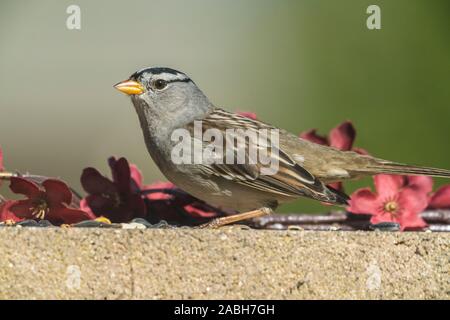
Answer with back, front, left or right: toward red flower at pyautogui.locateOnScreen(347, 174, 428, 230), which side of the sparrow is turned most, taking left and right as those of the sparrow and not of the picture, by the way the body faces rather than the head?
back

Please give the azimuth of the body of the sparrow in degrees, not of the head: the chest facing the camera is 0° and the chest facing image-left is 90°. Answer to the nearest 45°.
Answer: approximately 90°

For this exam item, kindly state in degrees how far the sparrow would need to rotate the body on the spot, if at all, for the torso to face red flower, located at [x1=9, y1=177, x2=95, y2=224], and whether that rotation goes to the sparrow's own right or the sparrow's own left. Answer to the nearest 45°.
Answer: approximately 45° to the sparrow's own left
